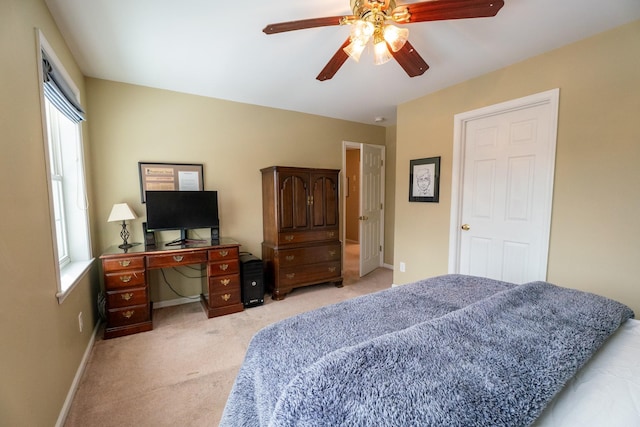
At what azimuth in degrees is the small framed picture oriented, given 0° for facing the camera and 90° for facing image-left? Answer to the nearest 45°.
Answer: approximately 45°

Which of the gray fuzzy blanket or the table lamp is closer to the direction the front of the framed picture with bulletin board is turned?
the gray fuzzy blanket

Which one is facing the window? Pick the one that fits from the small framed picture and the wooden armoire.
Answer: the small framed picture

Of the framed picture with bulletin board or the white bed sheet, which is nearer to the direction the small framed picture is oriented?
the framed picture with bulletin board

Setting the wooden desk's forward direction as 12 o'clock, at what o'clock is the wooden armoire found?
The wooden armoire is roughly at 9 o'clock from the wooden desk.

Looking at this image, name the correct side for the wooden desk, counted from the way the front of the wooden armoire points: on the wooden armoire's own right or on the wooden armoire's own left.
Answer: on the wooden armoire's own right

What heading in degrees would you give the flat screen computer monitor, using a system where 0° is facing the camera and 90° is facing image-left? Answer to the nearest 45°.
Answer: approximately 0°

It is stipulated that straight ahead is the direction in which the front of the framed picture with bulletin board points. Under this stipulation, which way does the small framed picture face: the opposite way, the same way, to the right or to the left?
to the right

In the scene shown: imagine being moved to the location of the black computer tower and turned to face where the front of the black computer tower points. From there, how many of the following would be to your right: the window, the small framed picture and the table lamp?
2

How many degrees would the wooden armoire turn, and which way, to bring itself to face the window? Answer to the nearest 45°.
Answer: approximately 90° to its right

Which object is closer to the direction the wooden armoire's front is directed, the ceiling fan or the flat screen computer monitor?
the ceiling fan

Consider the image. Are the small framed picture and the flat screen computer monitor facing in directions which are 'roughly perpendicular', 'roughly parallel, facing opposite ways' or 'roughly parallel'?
roughly perpendicular

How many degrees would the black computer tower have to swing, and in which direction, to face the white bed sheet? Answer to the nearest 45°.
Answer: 0° — it already faces it

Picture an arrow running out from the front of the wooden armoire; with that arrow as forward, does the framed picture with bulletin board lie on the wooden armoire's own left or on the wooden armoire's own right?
on the wooden armoire's own right

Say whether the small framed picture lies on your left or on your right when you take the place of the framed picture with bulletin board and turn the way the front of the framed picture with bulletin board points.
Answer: on your left
